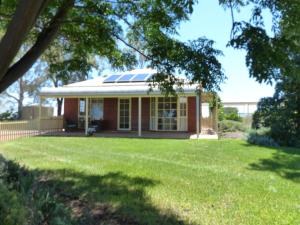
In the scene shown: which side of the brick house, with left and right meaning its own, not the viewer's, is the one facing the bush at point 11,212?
front

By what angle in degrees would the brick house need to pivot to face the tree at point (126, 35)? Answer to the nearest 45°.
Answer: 0° — it already faces it

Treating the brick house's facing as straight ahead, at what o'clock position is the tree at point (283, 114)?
The tree is roughly at 10 o'clock from the brick house.

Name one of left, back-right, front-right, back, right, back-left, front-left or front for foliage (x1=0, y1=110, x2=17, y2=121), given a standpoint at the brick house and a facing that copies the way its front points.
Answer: back-right

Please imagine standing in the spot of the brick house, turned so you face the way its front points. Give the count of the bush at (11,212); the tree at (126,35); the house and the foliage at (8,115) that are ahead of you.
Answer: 2

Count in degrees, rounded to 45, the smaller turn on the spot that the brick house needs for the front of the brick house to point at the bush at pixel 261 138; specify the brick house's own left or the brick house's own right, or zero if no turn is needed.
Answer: approximately 45° to the brick house's own left

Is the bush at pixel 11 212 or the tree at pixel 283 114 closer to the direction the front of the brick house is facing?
the bush

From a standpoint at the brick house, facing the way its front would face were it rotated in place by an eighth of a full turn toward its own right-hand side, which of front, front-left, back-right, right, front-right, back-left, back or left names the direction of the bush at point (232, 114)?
back

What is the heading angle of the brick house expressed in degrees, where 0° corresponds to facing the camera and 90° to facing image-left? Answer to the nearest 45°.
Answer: approximately 0°

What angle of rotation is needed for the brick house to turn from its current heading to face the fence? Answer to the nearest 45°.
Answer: approximately 90° to its right

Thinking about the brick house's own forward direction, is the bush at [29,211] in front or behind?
in front
